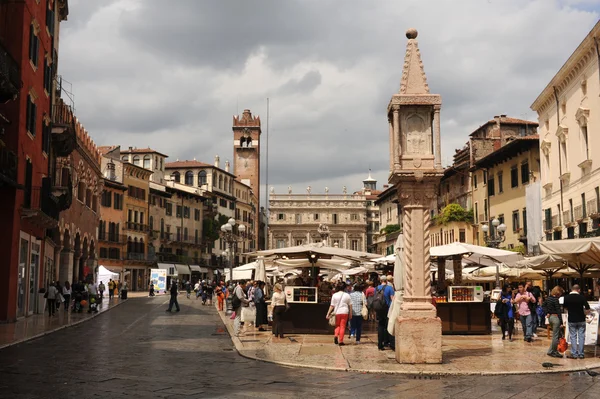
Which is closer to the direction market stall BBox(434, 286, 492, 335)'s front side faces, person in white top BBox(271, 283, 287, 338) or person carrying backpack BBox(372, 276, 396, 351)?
the person carrying backpack

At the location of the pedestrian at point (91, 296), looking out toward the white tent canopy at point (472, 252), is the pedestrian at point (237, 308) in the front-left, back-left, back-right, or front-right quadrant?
front-right

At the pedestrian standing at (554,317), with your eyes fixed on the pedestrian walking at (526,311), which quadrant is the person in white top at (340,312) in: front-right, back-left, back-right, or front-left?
front-left

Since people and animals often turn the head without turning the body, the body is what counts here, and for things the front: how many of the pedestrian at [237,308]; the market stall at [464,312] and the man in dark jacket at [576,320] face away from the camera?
1

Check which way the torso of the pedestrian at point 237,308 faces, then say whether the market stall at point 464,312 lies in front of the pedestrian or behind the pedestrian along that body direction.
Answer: in front

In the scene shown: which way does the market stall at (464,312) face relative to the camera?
toward the camera

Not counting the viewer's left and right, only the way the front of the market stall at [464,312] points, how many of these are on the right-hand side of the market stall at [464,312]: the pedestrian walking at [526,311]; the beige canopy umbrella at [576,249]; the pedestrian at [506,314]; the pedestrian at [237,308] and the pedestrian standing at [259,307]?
2

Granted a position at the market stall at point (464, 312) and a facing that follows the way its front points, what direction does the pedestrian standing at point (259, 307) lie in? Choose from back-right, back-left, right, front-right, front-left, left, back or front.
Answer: right

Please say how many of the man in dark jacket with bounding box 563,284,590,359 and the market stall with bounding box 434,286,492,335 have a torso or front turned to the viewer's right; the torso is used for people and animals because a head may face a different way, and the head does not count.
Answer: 0

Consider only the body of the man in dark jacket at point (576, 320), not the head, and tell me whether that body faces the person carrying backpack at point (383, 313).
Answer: no
